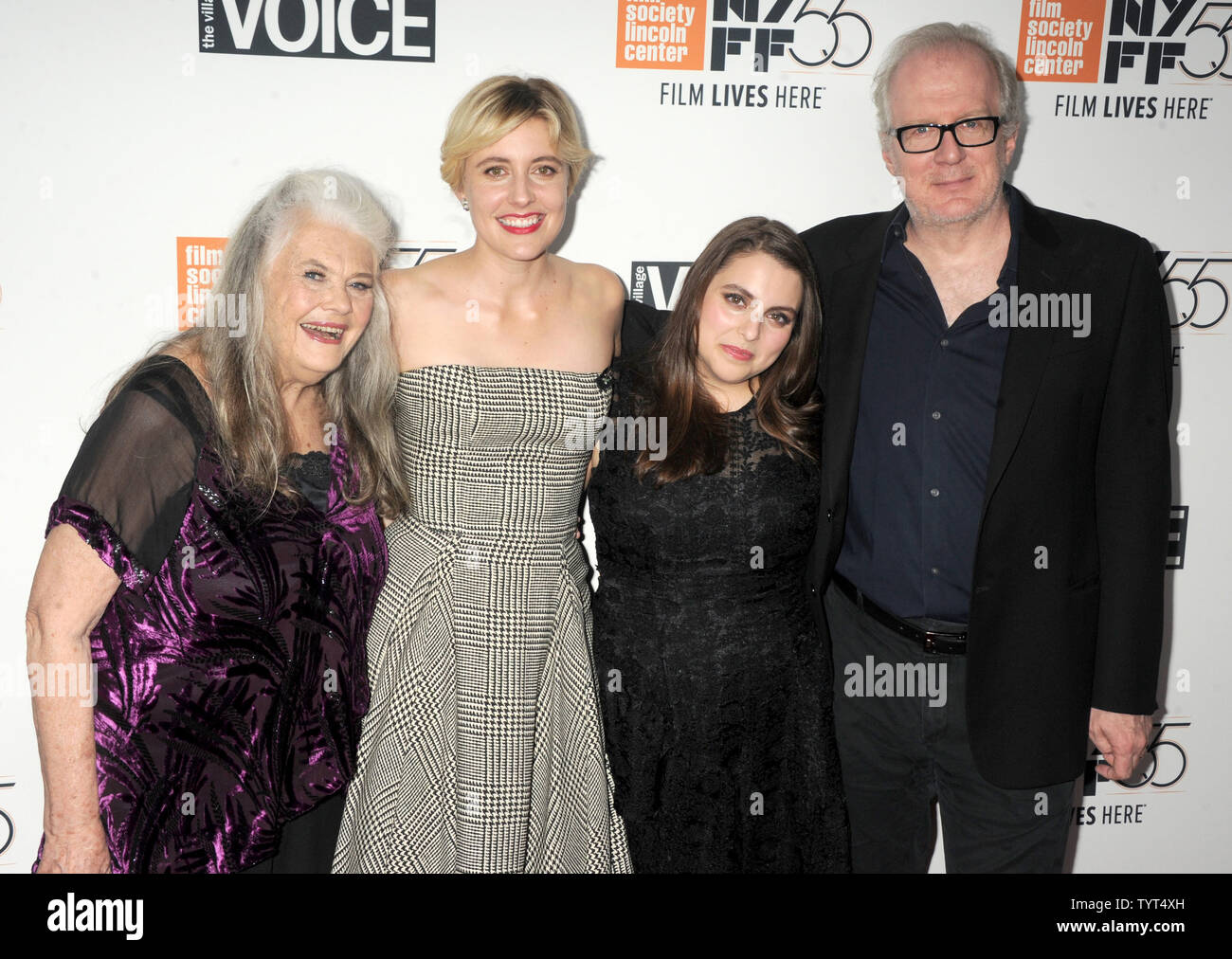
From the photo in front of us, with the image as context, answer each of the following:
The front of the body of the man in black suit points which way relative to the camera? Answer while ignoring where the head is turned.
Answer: toward the camera

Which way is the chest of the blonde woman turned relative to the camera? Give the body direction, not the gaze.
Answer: toward the camera

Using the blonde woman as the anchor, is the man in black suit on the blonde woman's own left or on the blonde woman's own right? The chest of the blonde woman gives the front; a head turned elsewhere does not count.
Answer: on the blonde woman's own left

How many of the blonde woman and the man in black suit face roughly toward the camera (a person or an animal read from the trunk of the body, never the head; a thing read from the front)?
2

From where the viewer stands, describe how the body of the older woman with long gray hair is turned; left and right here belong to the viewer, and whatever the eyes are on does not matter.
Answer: facing the viewer and to the right of the viewer

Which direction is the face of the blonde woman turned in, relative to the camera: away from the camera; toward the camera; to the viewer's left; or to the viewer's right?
toward the camera

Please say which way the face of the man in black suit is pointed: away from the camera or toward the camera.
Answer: toward the camera

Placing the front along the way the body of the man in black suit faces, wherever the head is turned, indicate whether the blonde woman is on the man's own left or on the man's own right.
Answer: on the man's own right

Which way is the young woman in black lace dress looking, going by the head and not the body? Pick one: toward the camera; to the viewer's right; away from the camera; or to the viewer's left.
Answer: toward the camera

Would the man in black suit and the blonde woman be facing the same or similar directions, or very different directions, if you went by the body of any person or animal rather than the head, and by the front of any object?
same or similar directions

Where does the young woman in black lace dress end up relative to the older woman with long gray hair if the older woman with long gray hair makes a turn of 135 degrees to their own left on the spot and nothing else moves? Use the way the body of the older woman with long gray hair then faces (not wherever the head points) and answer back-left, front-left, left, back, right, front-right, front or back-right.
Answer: right
